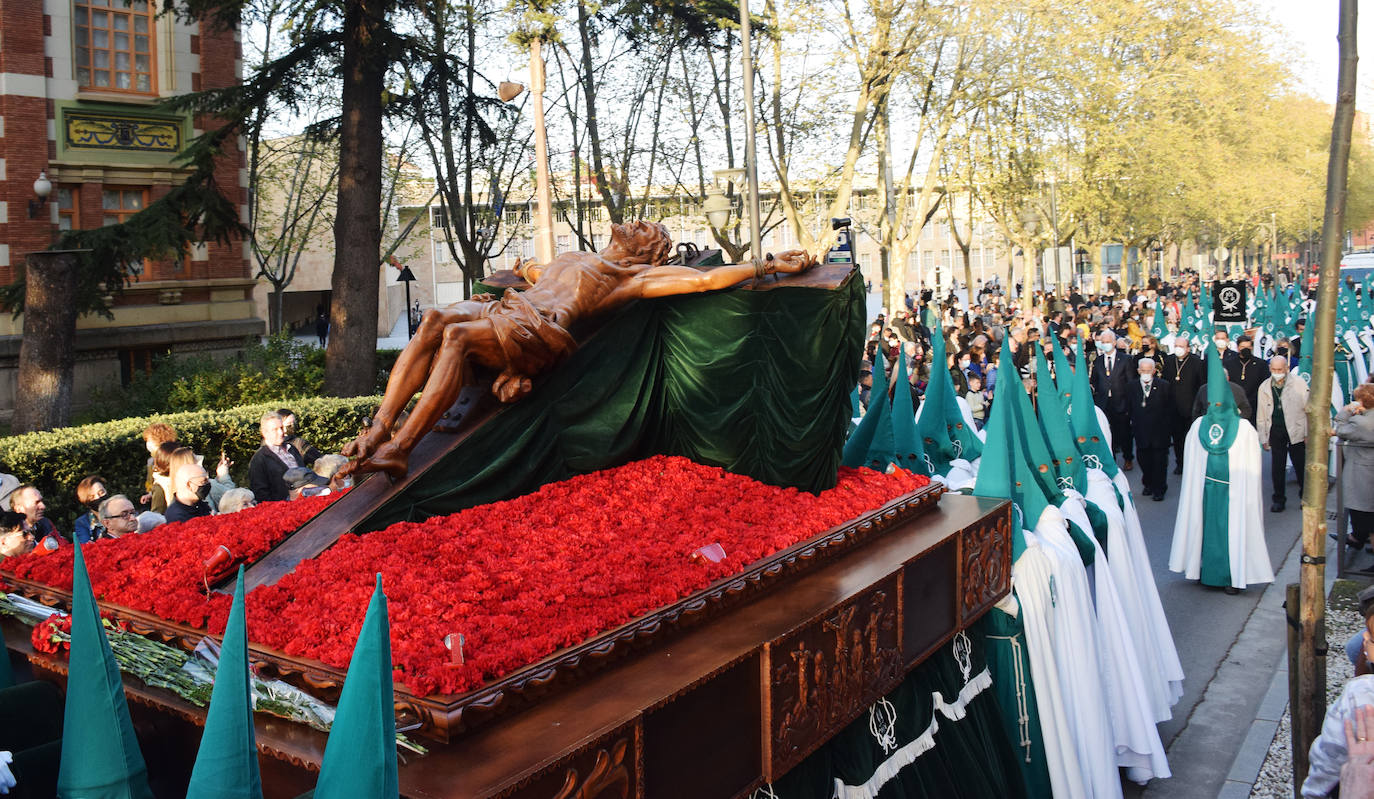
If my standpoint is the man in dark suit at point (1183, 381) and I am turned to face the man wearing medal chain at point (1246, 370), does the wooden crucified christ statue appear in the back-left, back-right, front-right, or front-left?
back-right

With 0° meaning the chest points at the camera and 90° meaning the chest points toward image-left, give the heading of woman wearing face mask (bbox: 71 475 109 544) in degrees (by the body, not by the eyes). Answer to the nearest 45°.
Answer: approximately 315°

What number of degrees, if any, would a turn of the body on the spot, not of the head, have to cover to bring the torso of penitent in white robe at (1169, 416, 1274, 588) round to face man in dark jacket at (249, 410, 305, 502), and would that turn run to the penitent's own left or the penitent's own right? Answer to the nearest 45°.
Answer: approximately 45° to the penitent's own right

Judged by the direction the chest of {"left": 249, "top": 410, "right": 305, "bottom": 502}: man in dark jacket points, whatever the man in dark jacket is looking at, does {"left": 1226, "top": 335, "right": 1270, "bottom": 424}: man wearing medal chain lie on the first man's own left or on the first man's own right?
on the first man's own left

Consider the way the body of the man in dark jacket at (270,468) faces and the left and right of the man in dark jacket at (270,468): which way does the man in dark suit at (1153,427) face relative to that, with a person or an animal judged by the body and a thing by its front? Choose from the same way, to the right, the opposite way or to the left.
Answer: to the right

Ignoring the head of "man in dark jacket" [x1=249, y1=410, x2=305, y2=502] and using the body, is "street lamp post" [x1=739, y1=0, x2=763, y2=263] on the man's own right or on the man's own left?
on the man's own left

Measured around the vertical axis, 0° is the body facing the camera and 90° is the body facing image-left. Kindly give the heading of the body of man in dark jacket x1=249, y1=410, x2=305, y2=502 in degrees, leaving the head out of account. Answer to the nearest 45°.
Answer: approximately 315°

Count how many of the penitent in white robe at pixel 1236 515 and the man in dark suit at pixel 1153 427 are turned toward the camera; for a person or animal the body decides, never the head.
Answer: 2

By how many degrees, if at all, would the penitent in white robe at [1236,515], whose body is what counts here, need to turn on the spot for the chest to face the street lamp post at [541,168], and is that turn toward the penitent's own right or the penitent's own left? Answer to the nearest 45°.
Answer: approximately 90° to the penitent's own right
